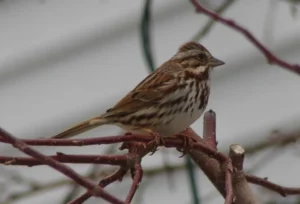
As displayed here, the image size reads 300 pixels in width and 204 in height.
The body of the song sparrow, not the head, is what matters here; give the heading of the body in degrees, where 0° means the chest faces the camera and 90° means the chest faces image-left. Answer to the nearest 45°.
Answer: approximately 270°

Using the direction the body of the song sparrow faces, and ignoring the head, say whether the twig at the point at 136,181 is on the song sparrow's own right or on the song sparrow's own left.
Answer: on the song sparrow's own right
